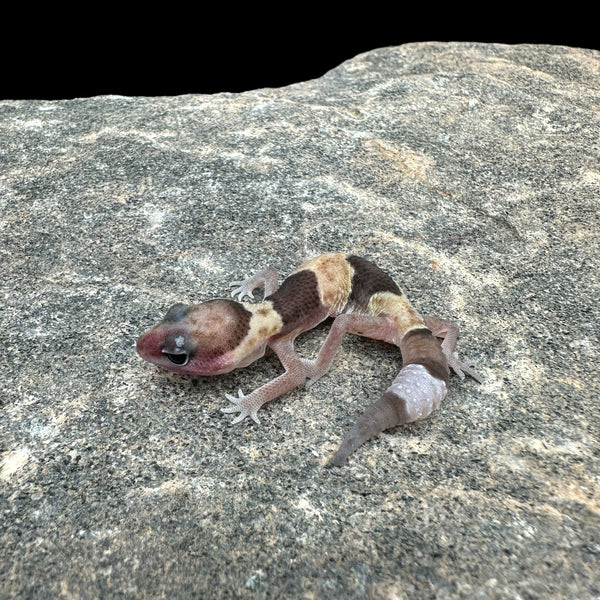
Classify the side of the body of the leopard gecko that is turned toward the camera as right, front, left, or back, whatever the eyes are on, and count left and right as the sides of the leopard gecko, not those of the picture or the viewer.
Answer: left
